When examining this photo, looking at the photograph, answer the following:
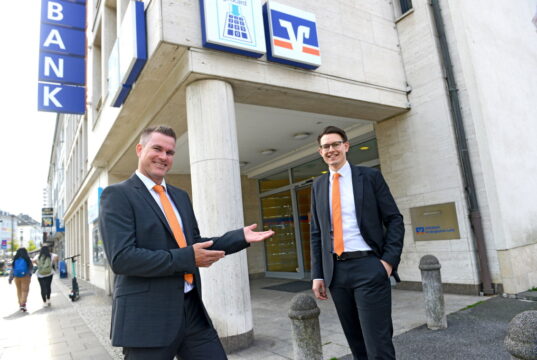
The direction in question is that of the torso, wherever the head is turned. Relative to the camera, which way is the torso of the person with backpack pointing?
away from the camera

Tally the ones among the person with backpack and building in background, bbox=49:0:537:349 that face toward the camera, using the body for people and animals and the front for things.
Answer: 1

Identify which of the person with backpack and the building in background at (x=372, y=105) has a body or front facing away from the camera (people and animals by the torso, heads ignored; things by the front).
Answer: the person with backpack

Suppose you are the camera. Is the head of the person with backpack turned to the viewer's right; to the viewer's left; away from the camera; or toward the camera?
away from the camera

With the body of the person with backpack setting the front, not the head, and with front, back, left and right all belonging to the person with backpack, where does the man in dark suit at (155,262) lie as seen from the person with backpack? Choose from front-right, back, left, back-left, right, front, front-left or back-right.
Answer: back

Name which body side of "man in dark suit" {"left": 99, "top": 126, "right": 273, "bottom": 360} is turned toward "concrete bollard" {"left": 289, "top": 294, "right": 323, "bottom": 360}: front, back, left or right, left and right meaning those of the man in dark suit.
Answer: left

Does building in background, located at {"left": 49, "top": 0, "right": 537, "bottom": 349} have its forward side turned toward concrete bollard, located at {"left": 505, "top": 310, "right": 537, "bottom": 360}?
yes

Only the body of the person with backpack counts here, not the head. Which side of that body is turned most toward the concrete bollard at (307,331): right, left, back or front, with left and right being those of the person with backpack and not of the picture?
back

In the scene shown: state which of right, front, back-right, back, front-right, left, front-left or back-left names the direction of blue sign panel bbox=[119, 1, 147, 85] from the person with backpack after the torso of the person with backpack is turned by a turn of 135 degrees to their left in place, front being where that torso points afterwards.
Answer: front-left
